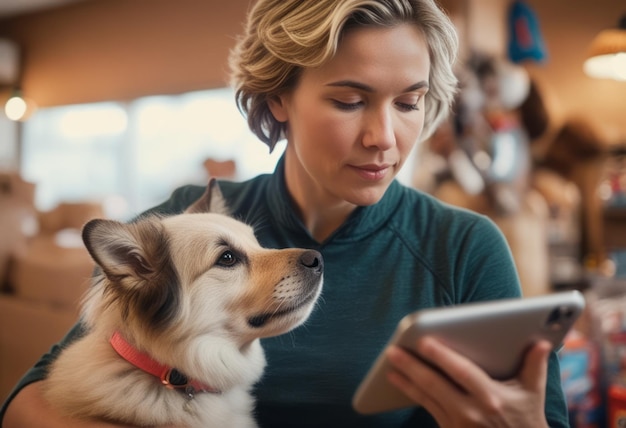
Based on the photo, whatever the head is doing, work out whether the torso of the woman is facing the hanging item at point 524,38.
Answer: no

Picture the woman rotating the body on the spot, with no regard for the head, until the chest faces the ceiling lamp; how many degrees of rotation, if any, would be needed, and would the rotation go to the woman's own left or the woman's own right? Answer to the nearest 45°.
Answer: approximately 135° to the woman's own left

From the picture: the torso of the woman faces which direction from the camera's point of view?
toward the camera

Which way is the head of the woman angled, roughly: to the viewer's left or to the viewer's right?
to the viewer's right
